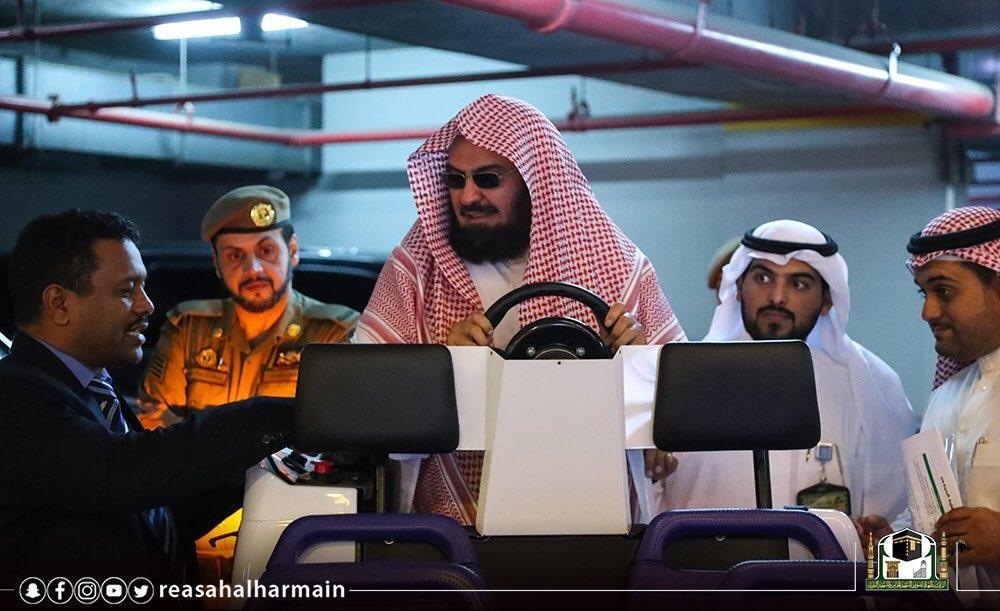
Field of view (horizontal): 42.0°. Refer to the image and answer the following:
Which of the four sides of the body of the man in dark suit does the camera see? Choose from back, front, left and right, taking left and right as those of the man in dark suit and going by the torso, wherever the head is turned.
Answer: right

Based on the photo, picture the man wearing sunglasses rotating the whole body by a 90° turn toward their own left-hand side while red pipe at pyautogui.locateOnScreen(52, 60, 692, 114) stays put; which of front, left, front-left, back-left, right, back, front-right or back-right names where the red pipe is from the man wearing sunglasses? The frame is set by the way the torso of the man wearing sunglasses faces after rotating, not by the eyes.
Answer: left

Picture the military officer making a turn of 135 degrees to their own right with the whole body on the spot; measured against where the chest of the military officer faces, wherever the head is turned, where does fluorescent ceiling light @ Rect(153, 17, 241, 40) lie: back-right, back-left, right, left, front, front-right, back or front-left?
front-right

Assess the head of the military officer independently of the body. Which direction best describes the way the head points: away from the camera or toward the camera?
toward the camera

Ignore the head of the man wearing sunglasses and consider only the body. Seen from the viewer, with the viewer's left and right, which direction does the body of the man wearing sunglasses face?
facing the viewer

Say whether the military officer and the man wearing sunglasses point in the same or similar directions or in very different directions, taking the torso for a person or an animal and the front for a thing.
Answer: same or similar directions

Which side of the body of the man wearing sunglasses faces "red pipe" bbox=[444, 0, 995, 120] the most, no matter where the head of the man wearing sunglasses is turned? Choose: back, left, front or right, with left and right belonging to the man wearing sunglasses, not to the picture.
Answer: back

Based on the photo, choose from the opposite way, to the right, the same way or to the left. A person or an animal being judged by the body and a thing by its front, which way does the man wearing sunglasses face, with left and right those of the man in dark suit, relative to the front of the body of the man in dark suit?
to the right

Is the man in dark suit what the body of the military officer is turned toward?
yes

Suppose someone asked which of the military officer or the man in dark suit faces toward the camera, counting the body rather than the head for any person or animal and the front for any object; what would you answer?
the military officer

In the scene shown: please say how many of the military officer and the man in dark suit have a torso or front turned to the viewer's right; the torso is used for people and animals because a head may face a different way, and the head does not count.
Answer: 1

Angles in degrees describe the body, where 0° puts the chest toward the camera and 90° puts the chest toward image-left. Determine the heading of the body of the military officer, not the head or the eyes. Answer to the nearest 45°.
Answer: approximately 0°

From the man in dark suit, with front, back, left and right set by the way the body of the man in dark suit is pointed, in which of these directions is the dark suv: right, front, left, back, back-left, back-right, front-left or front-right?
left

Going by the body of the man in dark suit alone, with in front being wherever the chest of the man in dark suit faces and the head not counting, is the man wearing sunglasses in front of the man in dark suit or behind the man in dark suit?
in front

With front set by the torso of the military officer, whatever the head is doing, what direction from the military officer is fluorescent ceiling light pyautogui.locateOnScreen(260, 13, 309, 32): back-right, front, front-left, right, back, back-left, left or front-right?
back

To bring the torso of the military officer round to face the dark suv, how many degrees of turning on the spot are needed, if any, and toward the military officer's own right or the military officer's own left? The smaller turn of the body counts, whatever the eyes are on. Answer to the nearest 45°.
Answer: approximately 180°
